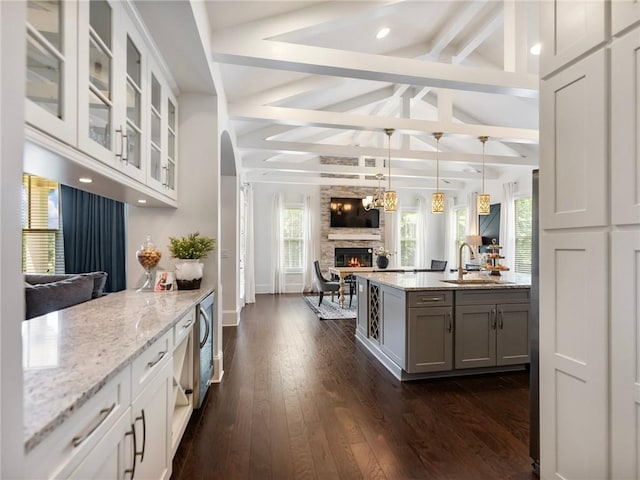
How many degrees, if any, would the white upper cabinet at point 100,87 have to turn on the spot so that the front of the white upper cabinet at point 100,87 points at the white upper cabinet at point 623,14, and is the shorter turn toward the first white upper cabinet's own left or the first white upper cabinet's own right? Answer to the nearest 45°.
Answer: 0° — it already faces it

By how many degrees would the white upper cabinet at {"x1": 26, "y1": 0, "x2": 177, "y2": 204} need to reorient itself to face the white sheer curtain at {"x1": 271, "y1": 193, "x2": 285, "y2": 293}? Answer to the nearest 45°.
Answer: approximately 90° to its left

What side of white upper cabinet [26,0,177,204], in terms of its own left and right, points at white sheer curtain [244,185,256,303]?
left

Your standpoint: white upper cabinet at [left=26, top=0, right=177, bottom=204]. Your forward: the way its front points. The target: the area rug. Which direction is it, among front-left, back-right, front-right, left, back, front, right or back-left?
left

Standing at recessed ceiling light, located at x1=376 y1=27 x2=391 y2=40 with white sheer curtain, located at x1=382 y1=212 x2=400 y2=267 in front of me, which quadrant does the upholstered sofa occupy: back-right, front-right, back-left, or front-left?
back-left

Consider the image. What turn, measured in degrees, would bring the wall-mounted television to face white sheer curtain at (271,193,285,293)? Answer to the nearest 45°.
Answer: approximately 90° to its right

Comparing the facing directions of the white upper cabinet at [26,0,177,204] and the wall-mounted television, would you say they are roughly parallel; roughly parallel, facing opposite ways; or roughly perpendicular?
roughly perpendicular

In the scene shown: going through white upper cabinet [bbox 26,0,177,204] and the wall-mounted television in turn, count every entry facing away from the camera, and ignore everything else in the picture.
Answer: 0

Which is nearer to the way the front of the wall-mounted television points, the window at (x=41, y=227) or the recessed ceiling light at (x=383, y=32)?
the recessed ceiling light

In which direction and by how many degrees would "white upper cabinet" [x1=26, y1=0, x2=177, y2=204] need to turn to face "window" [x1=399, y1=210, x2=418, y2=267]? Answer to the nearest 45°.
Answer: approximately 90° to its left

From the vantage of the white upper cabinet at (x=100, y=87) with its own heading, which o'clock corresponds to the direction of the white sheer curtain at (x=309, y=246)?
The white sheer curtain is roughly at 9 o'clock from the white upper cabinet.
